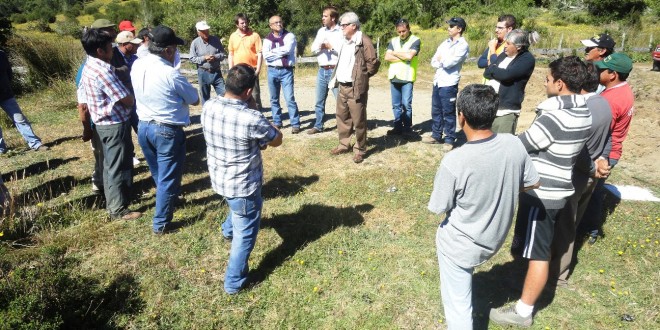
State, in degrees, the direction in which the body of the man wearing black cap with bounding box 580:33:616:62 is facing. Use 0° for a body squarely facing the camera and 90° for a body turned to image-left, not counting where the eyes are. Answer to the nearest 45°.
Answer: approximately 90°

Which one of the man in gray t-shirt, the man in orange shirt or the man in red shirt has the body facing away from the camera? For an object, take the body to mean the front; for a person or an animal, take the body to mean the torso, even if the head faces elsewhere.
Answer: the man in gray t-shirt

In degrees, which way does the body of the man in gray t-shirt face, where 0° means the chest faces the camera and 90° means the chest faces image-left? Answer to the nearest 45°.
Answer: approximately 180°

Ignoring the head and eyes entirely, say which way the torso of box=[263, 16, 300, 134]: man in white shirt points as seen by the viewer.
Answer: toward the camera

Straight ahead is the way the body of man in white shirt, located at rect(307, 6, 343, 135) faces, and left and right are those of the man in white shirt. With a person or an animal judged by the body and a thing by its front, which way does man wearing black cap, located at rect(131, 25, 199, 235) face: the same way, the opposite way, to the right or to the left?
the opposite way

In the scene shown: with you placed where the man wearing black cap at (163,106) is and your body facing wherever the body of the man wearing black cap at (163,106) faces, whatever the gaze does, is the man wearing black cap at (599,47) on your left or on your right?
on your right

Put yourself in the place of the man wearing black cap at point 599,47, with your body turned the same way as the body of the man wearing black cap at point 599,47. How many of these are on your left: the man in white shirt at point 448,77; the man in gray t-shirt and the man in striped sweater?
2

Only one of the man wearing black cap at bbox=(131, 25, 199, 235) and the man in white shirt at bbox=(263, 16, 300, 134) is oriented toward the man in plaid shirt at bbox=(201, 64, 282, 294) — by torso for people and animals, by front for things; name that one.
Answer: the man in white shirt

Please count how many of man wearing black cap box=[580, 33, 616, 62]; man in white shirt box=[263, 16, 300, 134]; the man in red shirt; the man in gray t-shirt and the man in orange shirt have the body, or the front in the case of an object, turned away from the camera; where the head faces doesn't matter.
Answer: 1

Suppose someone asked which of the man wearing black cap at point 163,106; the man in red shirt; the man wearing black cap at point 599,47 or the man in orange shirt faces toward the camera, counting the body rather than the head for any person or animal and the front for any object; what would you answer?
the man in orange shirt

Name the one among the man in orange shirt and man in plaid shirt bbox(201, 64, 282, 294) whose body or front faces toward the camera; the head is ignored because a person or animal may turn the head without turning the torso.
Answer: the man in orange shirt

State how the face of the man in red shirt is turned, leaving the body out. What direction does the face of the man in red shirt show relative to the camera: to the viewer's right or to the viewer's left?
to the viewer's left

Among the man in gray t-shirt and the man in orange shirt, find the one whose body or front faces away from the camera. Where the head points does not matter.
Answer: the man in gray t-shirt

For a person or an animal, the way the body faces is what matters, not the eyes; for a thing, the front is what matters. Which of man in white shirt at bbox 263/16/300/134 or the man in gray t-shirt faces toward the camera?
the man in white shirt

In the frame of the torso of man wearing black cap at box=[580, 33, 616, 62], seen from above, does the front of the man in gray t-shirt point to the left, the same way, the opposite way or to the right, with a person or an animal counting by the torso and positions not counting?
to the right

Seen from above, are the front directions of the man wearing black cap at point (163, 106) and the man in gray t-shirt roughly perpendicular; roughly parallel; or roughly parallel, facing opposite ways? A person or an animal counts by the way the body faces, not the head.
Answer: roughly parallel

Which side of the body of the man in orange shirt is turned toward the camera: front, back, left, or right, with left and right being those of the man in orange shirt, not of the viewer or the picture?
front

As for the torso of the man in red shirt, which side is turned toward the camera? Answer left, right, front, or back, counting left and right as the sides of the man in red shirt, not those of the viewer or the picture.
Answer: left

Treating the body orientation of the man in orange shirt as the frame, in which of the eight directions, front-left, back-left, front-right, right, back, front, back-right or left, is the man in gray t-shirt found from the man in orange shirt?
front

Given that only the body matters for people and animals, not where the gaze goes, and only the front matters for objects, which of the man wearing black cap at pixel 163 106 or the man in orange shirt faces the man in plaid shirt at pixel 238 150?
the man in orange shirt
